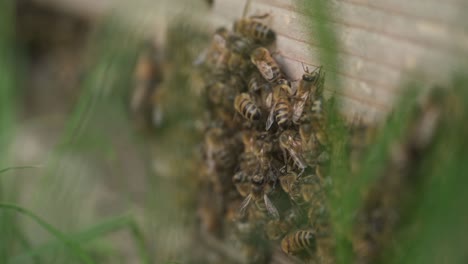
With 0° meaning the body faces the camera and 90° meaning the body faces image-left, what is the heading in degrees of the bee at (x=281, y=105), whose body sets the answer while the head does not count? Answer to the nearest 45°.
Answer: approximately 180°

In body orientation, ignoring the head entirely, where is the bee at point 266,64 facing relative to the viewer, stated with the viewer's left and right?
facing away from the viewer and to the left of the viewer

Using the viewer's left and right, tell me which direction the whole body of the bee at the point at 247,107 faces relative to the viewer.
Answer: facing away from the viewer and to the left of the viewer
